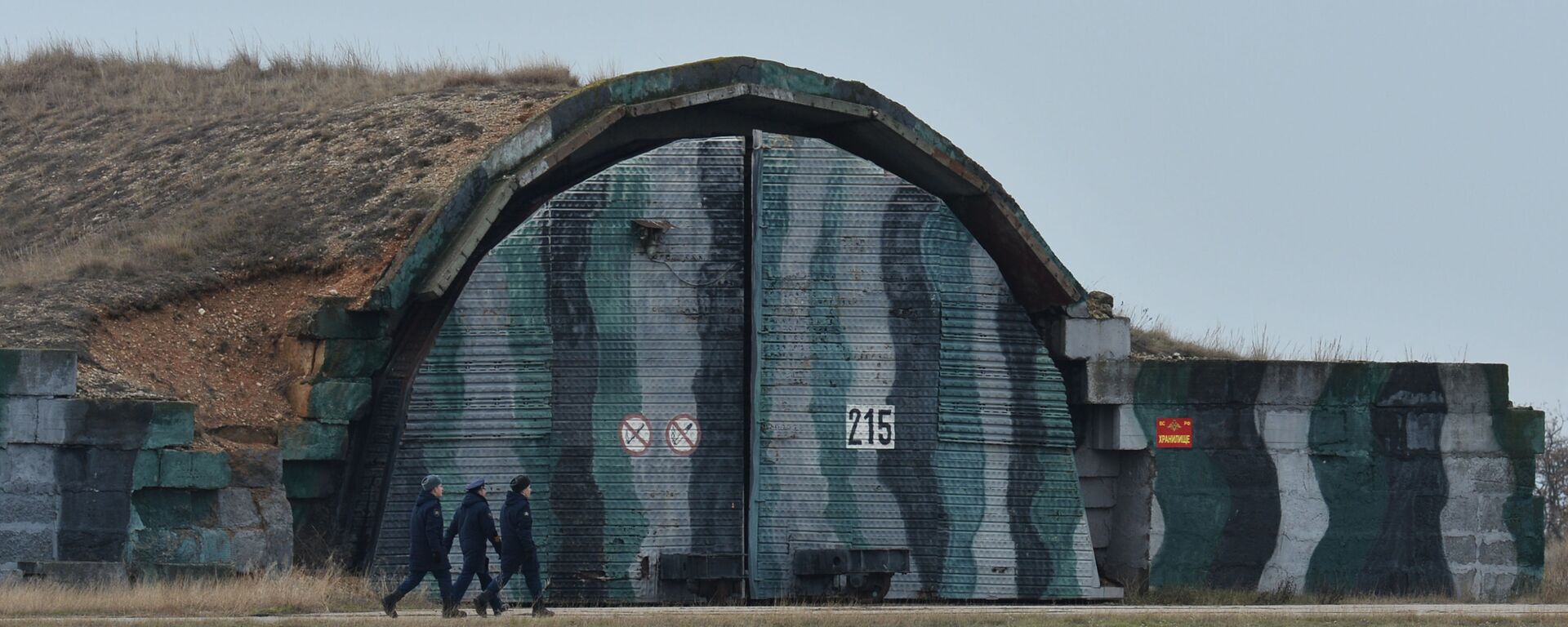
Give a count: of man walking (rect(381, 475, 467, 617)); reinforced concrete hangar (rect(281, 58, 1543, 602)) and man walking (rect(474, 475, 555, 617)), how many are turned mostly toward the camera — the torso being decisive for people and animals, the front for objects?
1

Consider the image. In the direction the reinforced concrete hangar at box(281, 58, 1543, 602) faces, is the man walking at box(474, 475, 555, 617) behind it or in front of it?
in front

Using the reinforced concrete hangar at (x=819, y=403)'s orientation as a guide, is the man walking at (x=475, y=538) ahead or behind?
ahead

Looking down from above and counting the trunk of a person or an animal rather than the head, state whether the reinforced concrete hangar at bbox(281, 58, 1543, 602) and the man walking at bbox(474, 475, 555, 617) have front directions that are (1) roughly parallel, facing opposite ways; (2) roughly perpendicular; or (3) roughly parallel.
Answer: roughly perpendicular
